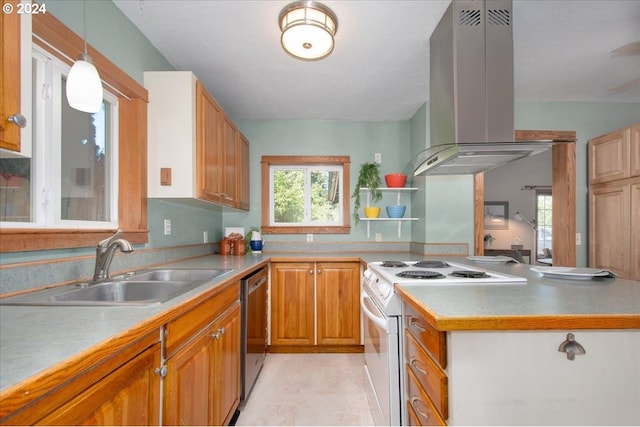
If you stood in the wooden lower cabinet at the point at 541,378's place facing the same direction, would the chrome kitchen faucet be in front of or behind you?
in front

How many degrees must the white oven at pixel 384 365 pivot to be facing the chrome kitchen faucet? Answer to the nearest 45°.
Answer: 0° — it already faces it

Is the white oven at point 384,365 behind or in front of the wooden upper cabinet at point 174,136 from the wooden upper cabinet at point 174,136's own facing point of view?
in front

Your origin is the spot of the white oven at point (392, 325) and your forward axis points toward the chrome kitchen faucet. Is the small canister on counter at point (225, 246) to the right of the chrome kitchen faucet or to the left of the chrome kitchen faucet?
right

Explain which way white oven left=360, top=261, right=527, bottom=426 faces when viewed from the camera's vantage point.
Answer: facing to the left of the viewer

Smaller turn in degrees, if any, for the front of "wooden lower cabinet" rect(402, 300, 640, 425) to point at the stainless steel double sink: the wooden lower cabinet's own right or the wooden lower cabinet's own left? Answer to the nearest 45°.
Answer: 0° — it already faces it

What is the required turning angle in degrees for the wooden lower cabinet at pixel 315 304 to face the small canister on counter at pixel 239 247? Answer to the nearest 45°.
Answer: approximately 90° to its right

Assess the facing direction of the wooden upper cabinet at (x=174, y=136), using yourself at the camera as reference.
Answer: facing to the right of the viewer

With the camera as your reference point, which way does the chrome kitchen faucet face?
facing to the right of the viewer

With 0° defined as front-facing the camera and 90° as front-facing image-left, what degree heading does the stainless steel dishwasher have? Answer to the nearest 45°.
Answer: approximately 270°

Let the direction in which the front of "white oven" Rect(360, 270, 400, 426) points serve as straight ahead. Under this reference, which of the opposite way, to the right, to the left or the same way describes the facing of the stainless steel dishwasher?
the opposite way

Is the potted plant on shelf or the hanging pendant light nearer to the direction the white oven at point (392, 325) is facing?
the hanging pendant light
